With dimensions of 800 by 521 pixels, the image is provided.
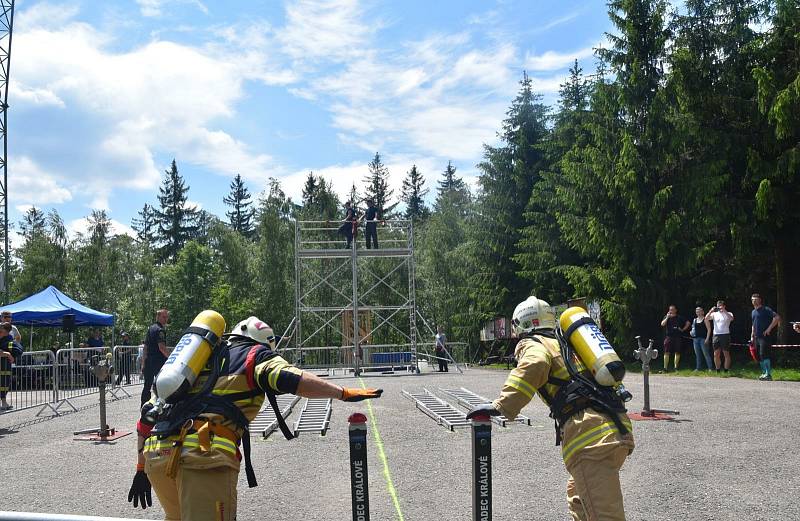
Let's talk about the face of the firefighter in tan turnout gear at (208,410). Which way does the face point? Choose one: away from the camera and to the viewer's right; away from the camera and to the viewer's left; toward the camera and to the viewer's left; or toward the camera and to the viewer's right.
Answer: away from the camera and to the viewer's right

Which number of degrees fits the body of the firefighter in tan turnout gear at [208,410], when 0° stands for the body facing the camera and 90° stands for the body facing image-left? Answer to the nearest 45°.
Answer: approximately 225°

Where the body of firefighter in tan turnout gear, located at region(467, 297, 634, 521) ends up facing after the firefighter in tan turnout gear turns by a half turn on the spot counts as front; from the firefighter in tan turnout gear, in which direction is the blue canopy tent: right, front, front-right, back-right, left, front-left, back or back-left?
back

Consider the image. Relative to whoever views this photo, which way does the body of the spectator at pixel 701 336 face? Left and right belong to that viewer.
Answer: facing the viewer and to the left of the viewer

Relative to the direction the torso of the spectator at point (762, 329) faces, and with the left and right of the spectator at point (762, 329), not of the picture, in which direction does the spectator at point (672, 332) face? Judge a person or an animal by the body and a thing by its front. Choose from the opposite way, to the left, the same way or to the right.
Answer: the same way

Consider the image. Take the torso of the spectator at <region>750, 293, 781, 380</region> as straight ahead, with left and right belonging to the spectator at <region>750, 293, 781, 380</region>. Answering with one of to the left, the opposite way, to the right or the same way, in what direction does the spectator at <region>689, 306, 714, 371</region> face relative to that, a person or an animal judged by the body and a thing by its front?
the same way

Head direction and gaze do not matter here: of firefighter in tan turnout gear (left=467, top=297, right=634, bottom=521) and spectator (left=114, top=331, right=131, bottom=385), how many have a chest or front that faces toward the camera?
1

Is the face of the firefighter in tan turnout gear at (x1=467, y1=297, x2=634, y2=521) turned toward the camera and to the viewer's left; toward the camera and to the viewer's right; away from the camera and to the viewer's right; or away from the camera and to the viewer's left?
away from the camera and to the viewer's left

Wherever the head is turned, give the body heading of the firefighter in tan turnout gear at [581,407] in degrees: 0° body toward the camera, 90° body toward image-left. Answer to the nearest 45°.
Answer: approximately 135°

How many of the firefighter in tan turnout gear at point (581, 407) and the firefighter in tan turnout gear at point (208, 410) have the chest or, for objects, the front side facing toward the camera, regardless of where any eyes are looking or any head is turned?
0

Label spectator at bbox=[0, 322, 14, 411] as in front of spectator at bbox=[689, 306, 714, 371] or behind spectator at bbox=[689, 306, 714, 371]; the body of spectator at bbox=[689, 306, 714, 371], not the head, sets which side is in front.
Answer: in front

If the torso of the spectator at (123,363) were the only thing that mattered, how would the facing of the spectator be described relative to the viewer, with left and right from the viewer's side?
facing the viewer
